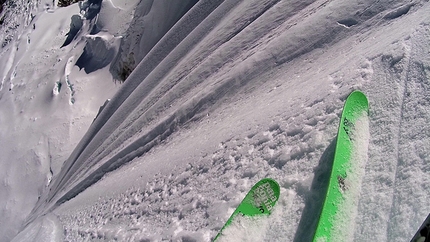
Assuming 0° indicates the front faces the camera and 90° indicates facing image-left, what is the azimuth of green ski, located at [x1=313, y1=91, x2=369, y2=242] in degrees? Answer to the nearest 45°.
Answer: approximately 180°
